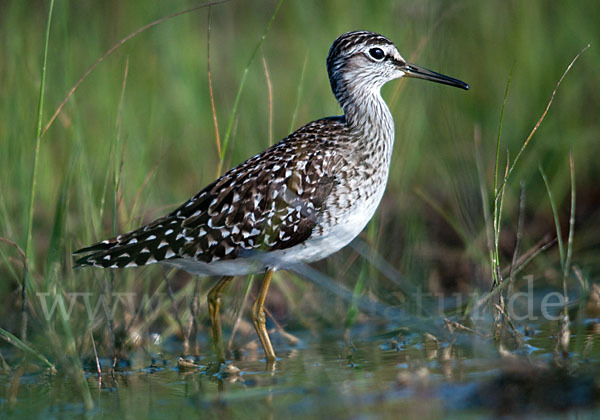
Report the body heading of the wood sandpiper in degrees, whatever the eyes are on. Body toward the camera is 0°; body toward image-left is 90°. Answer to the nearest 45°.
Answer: approximately 270°

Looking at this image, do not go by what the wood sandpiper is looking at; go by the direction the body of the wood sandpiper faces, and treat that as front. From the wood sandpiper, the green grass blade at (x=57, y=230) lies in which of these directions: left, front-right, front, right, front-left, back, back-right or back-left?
back-right
